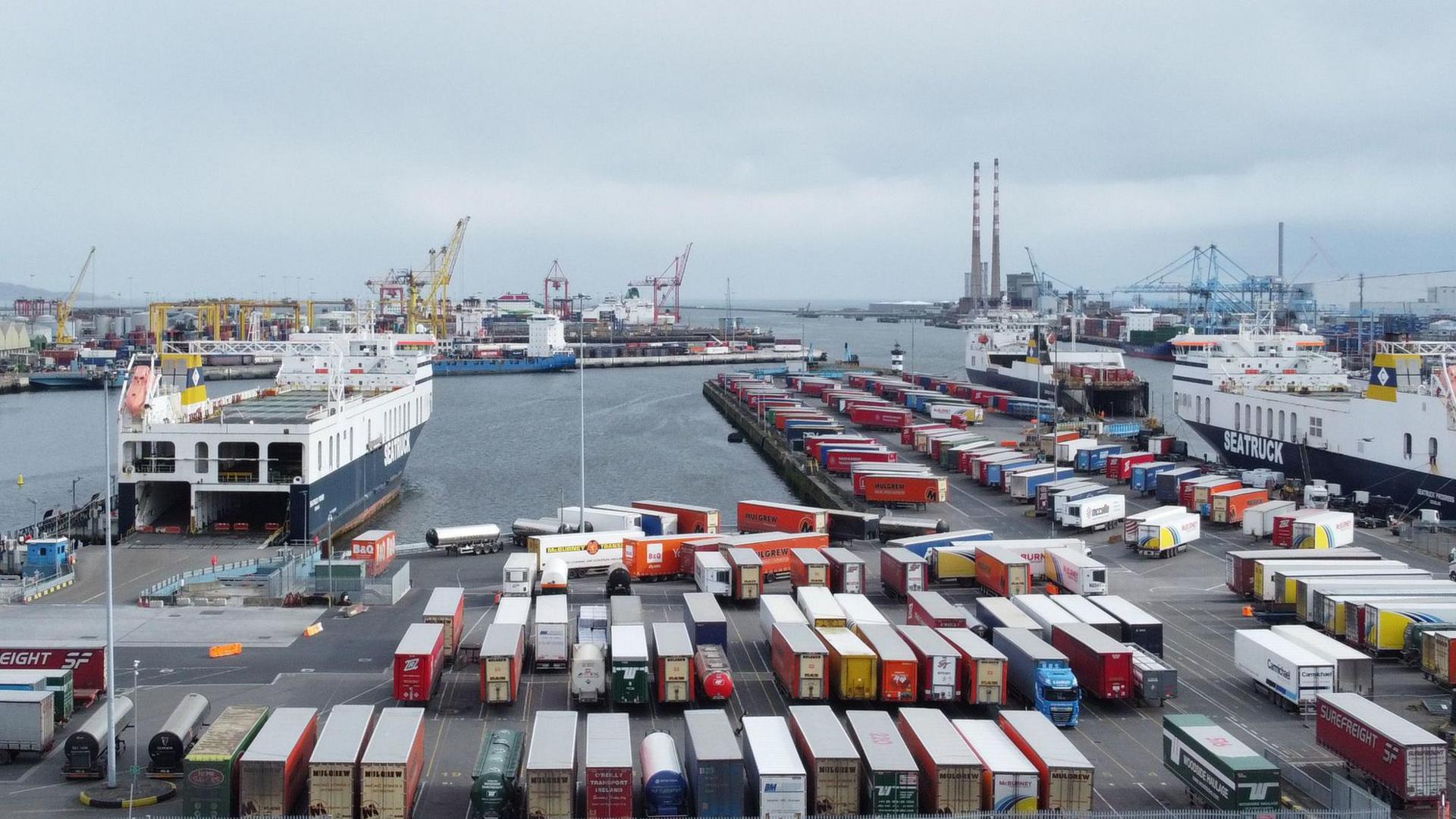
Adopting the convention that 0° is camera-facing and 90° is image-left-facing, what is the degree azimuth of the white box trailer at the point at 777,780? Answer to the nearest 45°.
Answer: approximately 180°

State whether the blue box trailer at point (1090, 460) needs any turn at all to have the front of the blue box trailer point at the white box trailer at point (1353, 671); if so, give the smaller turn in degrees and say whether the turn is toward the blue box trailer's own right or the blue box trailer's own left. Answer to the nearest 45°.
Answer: approximately 135° to the blue box trailer's own right

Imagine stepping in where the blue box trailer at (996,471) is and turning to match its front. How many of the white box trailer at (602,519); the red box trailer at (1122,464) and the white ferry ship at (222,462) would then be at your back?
1

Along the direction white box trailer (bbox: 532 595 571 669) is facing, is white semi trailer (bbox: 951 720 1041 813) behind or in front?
behind

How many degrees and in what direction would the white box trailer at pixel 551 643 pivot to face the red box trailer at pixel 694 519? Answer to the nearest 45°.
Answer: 0° — it already faces it

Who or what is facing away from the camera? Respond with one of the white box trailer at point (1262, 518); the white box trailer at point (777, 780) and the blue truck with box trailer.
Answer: the white box trailer at point (777, 780)

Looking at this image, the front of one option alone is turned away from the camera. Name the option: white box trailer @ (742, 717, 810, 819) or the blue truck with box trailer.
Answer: the white box trailer

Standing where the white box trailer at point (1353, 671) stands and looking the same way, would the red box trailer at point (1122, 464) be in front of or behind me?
in front

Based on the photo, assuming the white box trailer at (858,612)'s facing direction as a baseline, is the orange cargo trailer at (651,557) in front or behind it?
in front

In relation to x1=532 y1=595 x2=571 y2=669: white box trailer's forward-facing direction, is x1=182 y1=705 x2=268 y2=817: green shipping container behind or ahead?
behind
